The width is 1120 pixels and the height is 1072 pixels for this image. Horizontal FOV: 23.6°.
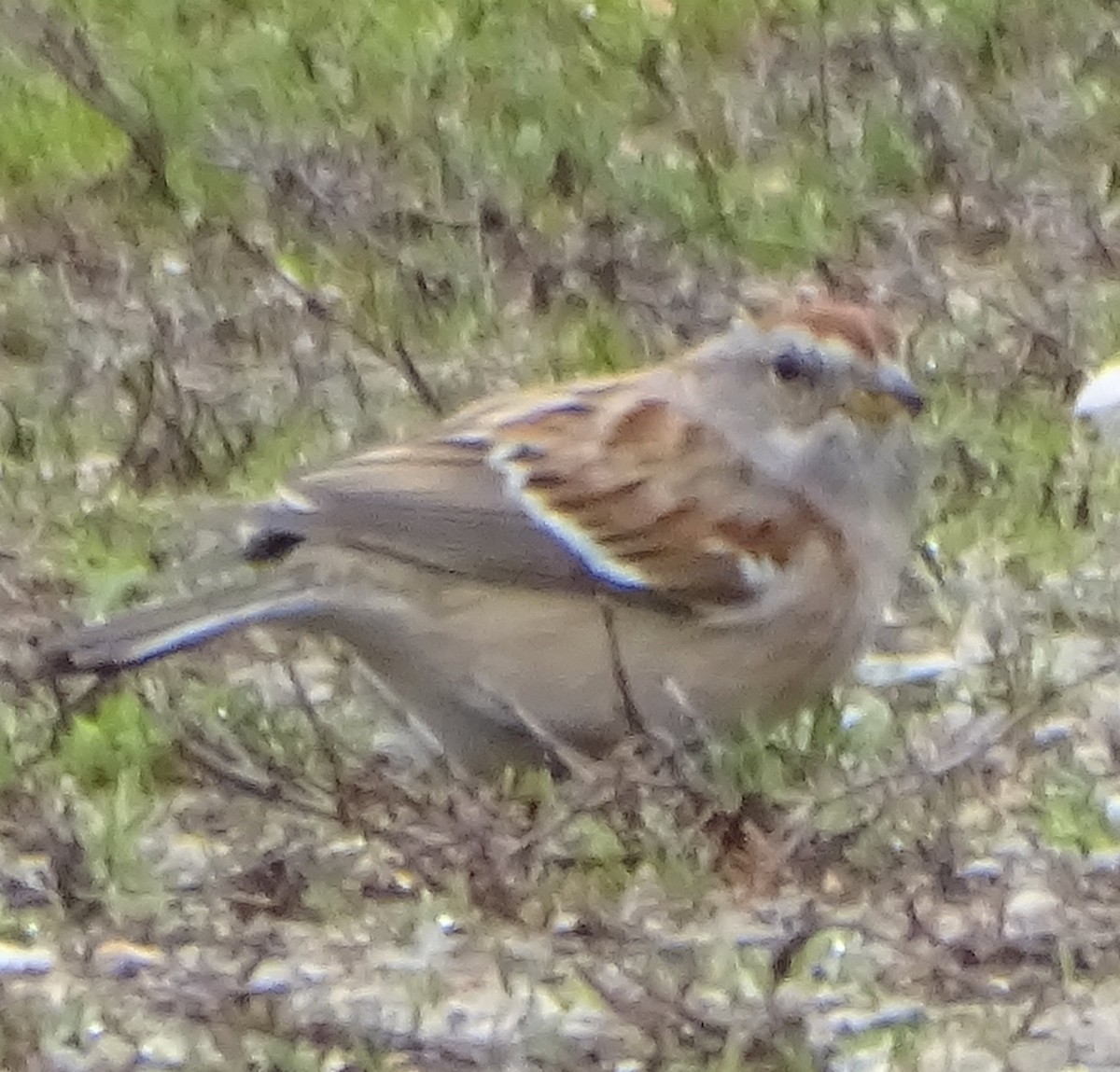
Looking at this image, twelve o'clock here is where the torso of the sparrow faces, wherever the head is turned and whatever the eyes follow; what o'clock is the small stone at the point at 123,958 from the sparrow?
The small stone is roughly at 5 o'clock from the sparrow.

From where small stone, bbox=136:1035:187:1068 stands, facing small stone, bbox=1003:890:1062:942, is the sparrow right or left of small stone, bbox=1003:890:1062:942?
left

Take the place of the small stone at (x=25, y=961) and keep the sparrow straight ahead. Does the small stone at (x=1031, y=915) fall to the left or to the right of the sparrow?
right

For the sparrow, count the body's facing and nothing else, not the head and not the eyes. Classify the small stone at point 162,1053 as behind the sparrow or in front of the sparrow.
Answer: behind

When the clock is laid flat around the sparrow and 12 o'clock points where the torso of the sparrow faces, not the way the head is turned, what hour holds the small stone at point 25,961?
The small stone is roughly at 5 o'clock from the sparrow.

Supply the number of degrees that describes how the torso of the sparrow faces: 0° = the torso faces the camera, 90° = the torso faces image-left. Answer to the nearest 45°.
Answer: approximately 270°

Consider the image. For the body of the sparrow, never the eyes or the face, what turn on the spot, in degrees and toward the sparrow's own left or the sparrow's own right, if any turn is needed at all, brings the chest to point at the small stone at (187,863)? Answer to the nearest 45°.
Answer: approximately 180°

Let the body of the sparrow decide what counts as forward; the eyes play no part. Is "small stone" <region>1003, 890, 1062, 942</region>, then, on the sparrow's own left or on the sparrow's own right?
on the sparrow's own right
